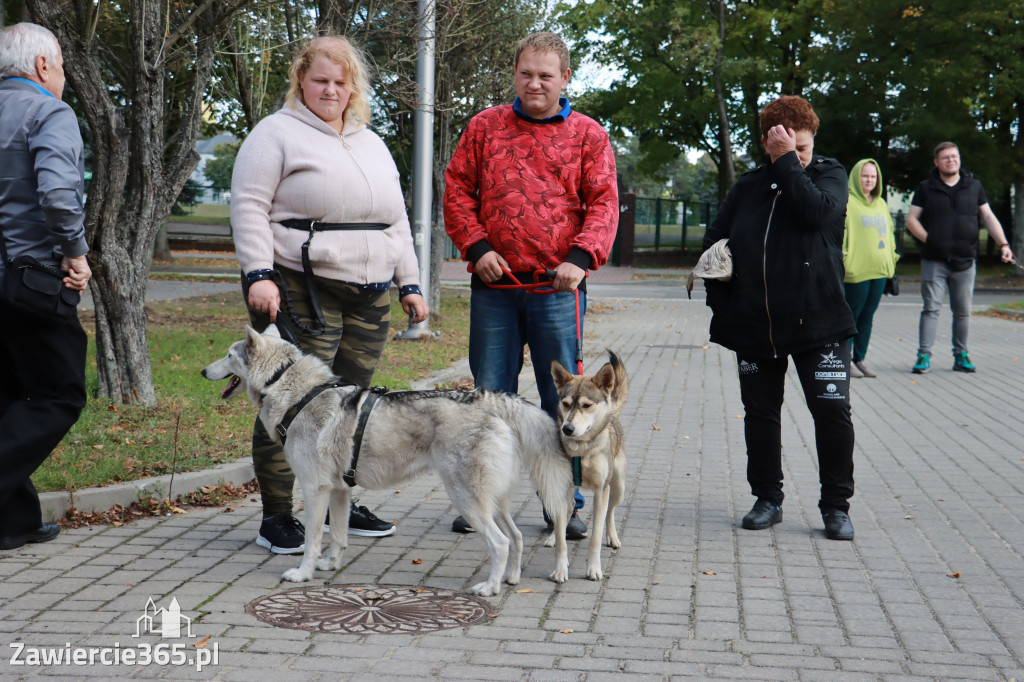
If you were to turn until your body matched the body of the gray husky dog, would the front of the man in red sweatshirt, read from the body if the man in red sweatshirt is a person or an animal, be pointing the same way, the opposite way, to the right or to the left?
to the left

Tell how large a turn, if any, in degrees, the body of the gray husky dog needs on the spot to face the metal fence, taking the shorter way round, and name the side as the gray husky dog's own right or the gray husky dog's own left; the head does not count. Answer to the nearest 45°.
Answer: approximately 90° to the gray husky dog's own right

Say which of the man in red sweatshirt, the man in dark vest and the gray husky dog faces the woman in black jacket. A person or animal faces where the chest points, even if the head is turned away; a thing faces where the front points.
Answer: the man in dark vest

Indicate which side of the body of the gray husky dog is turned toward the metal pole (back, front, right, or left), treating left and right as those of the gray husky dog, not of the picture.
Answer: right

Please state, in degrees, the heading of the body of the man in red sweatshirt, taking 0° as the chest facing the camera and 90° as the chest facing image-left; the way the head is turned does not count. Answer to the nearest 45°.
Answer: approximately 0°

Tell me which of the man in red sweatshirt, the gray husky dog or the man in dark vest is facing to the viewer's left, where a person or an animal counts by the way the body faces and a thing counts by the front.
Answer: the gray husky dog

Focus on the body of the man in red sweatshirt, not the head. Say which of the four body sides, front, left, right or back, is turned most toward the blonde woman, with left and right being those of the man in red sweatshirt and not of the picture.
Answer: right

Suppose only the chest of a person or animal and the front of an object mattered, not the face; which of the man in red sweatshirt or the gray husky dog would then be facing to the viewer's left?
the gray husky dog

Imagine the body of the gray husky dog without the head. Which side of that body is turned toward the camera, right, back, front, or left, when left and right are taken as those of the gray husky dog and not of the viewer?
left

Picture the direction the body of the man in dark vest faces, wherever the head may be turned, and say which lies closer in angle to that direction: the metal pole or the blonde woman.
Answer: the blonde woman

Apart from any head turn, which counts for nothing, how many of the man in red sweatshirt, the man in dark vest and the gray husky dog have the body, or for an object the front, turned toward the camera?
2

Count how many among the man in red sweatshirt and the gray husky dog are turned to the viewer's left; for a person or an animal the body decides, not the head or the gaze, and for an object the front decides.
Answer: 1

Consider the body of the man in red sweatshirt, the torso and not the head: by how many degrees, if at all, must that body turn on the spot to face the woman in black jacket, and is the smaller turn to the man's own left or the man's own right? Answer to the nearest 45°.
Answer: approximately 90° to the man's own left
